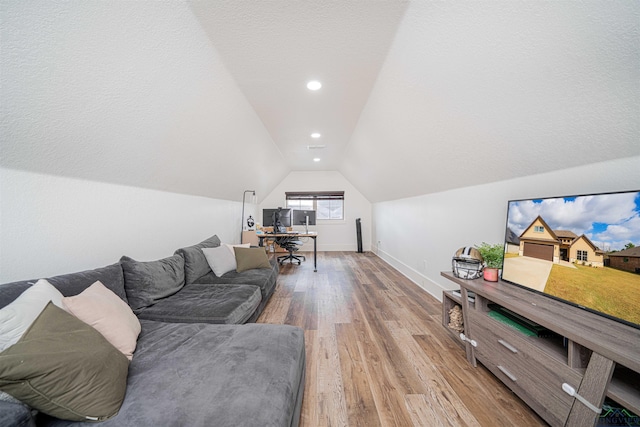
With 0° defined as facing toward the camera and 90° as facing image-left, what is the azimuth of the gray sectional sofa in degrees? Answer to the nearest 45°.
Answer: approximately 315°

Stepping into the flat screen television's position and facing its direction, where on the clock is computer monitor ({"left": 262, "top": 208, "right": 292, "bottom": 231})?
The computer monitor is roughly at 2 o'clock from the flat screen television.

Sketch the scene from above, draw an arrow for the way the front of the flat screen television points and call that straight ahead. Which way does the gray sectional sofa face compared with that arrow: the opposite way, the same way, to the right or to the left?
the opposite way

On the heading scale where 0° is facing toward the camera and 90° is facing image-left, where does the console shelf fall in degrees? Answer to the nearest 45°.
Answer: approximately 45°

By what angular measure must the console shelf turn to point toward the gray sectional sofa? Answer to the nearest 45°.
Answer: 0° — it already faces it
